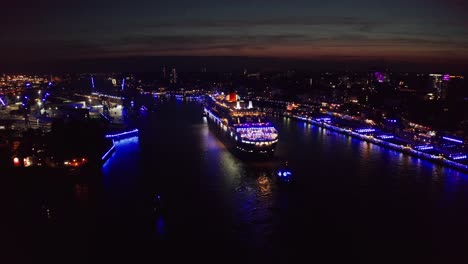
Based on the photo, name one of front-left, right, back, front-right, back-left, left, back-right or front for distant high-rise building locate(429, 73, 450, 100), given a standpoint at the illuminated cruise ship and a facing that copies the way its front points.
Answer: front-right
